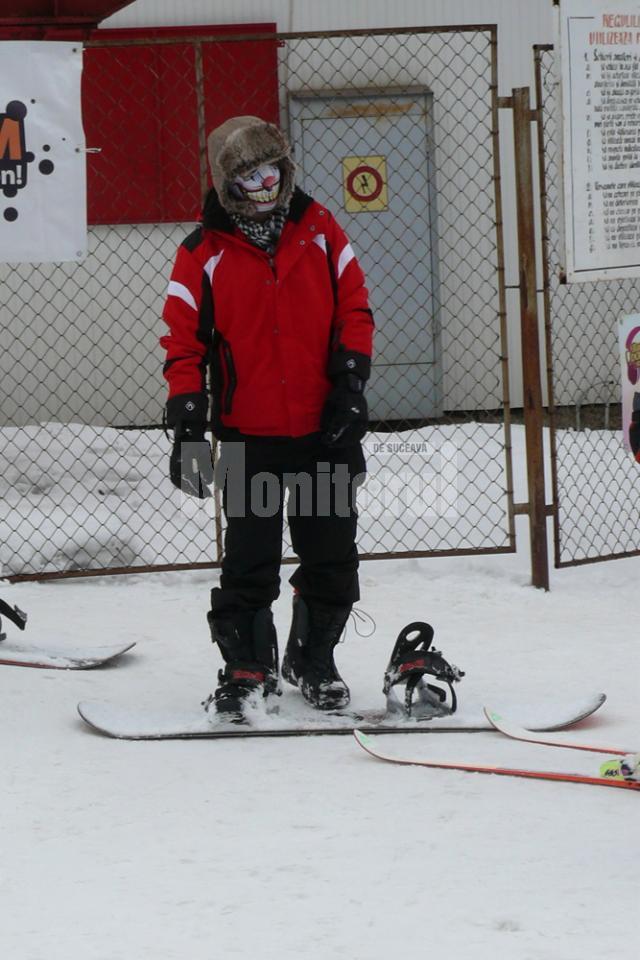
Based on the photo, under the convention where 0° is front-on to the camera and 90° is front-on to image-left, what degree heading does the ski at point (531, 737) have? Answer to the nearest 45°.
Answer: approximately 90°

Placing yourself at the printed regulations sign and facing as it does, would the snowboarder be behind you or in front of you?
in front

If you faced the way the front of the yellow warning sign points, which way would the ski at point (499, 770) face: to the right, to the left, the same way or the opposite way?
to the right

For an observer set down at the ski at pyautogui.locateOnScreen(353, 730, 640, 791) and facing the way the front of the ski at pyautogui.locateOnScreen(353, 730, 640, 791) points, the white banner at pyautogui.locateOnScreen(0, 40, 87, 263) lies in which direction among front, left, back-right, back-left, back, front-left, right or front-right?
front-right

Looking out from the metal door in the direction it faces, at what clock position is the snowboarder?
The snowboarder is roughly at 12 o'clock from the metal door.

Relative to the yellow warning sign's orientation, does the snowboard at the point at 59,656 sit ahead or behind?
ahead

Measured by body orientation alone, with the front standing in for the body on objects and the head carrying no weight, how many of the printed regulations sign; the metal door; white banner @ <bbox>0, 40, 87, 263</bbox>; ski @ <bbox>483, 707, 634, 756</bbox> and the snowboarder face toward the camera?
4

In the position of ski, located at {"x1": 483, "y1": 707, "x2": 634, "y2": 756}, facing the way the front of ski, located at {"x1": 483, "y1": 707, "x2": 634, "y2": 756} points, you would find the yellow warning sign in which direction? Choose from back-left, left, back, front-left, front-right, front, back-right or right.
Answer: right

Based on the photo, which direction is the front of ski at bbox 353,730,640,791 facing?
to the viewer's left

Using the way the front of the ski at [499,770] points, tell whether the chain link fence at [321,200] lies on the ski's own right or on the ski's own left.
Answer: on the ski's own right

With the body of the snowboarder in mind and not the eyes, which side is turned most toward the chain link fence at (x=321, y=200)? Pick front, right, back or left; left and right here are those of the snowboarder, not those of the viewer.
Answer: back
